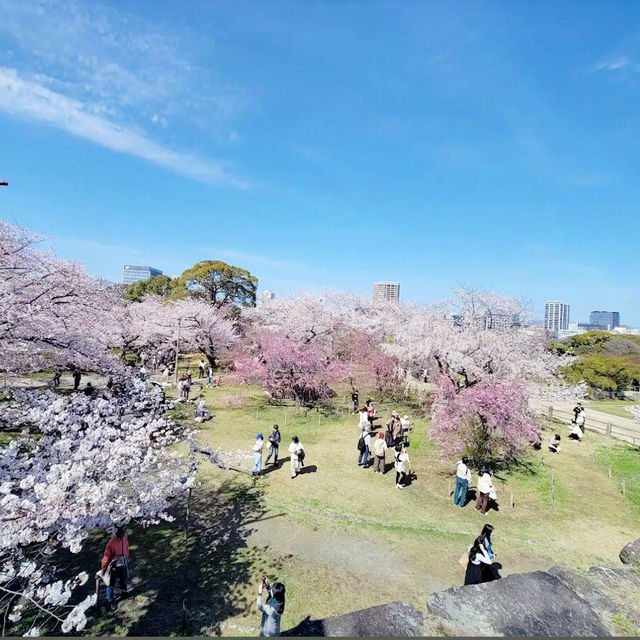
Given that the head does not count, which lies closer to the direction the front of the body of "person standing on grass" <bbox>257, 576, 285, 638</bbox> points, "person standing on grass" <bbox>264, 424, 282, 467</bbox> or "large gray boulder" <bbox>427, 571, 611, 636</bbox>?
the person standing on grass

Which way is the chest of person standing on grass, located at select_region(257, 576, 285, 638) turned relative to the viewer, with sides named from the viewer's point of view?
facing away from the viewer and to the left of the viewer

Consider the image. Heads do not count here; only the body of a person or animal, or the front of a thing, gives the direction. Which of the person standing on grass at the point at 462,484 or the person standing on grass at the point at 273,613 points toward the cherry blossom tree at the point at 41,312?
the person standing on grass at the point at 273,613

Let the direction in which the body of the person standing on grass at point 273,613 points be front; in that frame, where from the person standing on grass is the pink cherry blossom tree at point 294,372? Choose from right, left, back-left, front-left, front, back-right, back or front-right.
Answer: front-right

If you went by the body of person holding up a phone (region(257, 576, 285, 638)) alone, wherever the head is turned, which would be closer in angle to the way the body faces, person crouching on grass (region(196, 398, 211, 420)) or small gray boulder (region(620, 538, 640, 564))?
the person crouching on grass
